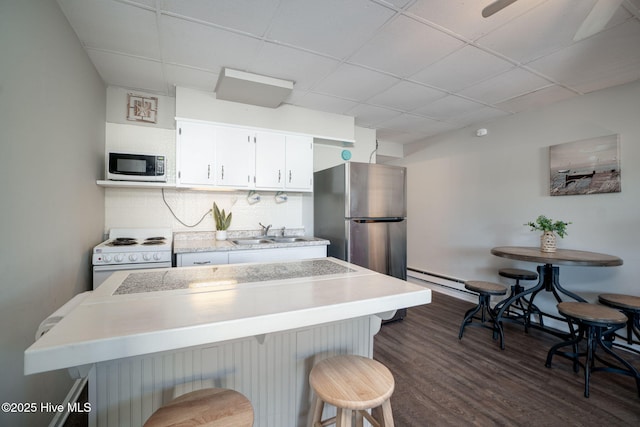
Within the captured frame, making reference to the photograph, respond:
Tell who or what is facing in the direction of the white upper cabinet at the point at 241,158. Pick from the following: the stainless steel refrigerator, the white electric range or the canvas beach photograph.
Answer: the canvas beach photograph

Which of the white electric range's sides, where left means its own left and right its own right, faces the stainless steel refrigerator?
left

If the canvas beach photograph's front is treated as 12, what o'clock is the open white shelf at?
The open white shelf is roughly at 12 o'clock from the canvas beach photograph.

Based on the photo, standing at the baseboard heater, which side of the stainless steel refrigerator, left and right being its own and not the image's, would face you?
left

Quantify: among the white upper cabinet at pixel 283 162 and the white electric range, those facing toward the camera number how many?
2

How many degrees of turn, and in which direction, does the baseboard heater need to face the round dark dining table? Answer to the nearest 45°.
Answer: approximately 90° to its left

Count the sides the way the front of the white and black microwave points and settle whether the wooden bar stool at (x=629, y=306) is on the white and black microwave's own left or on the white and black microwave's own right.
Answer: on the white and black microwave's own left

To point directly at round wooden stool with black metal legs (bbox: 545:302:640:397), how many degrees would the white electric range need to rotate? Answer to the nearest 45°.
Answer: approximately 45° to its left

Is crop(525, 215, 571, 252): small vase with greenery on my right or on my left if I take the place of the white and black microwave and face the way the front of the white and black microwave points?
on my left

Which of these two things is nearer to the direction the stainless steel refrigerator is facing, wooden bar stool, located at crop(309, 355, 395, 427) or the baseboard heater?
the wooden bar stool

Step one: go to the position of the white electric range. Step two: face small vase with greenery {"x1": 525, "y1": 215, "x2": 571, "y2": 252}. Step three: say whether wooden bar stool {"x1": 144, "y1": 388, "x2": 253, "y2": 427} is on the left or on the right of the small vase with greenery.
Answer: right

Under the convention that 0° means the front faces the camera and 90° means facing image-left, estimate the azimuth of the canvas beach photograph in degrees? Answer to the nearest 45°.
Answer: approximately 45°

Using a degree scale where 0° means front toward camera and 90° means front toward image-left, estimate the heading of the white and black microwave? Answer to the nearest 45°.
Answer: approximately 0°

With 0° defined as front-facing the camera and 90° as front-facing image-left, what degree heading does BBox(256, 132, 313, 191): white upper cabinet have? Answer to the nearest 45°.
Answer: approximately 0°

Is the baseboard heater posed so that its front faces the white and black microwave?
yes
